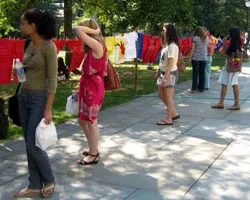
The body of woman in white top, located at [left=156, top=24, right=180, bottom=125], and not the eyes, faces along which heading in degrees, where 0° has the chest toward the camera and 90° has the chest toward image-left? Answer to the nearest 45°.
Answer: approximately 90°

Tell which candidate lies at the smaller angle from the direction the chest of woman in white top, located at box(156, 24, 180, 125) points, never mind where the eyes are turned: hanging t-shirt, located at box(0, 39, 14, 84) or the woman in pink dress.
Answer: the hanging t-shirt

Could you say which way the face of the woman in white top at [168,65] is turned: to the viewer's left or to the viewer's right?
to the viewer's left

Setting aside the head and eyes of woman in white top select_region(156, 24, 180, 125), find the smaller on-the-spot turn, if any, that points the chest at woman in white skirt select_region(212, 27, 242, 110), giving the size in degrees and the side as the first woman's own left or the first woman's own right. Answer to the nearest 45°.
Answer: approximately 135° to the first woman's own right

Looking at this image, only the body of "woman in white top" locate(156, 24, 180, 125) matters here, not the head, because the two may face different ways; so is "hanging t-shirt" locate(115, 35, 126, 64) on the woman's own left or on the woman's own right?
on the woman's own right

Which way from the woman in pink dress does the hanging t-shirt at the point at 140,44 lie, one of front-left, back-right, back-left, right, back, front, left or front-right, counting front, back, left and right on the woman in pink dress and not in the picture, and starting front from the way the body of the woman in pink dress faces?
right

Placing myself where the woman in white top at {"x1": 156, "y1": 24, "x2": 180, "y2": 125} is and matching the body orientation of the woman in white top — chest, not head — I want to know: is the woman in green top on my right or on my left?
on my left
